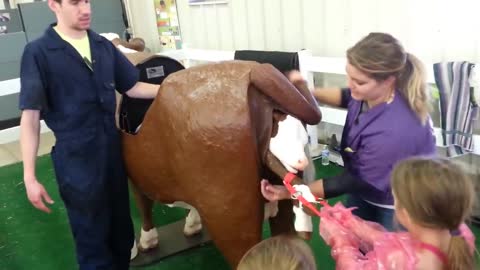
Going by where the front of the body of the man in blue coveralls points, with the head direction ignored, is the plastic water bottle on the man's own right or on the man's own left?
on the man's own left

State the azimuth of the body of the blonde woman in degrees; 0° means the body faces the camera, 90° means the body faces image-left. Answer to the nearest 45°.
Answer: approximately 90°

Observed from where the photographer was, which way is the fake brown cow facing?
facing away from the viewer and to the left of the viewer

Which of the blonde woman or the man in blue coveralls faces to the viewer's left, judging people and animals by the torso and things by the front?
the blonde woman

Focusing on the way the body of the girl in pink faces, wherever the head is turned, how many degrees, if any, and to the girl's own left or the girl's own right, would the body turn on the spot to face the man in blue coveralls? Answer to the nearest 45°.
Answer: approximately 45° to the girl's own left

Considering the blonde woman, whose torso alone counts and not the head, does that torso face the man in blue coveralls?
yes

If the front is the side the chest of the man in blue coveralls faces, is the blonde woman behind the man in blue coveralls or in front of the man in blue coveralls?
in front

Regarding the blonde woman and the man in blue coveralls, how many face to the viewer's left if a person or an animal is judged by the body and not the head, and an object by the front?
1

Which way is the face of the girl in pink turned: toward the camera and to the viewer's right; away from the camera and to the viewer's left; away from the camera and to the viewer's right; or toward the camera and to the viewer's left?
away from the camera and to the viewer's left

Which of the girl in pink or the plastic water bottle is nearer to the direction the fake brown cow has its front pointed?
the plastic water bottle

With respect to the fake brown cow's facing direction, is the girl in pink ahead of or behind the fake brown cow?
behind

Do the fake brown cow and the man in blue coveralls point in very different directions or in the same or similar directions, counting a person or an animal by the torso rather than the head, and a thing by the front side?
very different directions

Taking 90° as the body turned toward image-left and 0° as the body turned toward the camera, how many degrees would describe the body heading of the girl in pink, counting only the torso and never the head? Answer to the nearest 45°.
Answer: approximately 135°

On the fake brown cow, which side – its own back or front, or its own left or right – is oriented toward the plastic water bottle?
right
